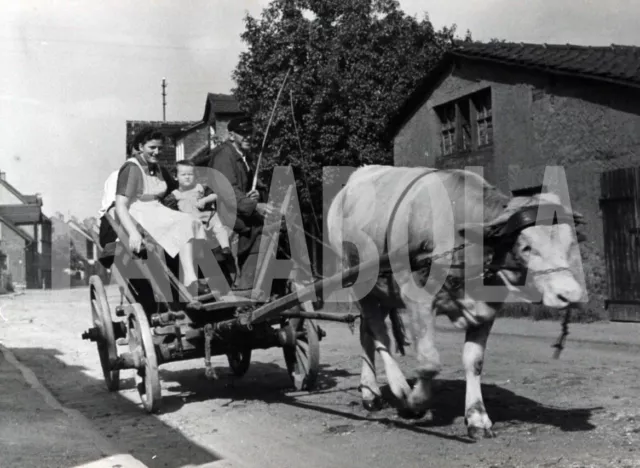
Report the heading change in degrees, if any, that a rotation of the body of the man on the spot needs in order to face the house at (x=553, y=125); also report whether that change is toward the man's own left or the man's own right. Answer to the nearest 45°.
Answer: approximately 90° to the man's own left

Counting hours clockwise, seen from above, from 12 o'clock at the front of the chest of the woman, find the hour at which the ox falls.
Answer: The ox is roughly at 12 o'clock from the woman.

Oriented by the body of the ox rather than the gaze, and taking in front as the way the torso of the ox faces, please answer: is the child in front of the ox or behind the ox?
behind

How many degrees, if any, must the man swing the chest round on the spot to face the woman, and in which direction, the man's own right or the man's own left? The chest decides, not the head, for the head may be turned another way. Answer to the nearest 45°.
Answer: approximately 135° to the man's own right

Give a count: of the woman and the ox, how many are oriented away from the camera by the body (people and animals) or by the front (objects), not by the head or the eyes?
0

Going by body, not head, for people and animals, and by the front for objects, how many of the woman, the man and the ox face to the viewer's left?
0

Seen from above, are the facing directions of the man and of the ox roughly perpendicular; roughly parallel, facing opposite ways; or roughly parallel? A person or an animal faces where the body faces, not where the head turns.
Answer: roughly parallel

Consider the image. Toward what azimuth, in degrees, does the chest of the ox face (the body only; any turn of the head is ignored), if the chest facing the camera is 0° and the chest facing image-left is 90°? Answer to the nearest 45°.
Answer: approximately 315°

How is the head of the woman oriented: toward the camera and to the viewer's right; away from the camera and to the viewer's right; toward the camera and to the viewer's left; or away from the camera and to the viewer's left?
toward the camera and to the viewer's right

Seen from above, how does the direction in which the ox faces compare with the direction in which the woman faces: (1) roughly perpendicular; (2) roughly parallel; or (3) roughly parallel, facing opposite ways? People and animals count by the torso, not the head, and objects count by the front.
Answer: roughly parallel

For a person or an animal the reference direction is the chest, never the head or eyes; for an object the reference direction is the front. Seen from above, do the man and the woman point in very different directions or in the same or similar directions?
same or similar directions

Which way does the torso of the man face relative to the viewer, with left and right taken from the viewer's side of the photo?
facing the viewer and to the right of the viewer

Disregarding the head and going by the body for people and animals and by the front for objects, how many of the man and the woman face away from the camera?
0

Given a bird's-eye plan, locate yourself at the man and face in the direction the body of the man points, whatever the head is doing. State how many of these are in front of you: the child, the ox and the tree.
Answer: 1

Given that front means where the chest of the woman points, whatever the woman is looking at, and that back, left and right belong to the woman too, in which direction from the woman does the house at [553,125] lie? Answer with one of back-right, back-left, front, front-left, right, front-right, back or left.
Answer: left
